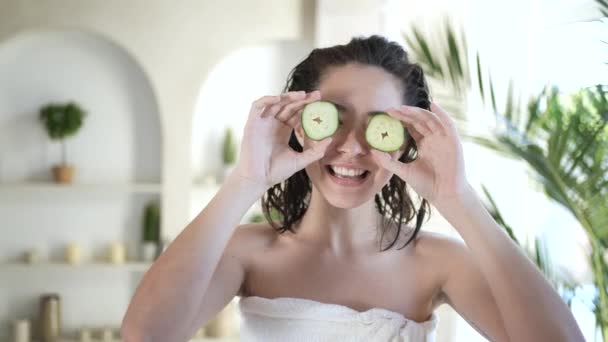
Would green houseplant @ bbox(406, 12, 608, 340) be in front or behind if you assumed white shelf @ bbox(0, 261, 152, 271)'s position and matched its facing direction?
in front

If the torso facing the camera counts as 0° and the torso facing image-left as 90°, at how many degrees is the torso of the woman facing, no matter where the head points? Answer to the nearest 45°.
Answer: approximately 0°

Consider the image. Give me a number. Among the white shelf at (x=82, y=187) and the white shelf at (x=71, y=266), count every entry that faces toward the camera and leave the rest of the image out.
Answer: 2

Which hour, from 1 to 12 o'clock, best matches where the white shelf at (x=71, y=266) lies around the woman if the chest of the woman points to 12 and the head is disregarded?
The white shelf is roughly at 5 o'clock from the woman.

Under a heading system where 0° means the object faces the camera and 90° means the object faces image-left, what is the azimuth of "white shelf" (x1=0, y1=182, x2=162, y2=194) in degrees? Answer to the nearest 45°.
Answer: approximately 0°

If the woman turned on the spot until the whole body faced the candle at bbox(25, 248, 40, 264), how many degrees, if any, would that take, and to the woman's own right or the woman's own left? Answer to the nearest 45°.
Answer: approximately 135° to the woman's own right
